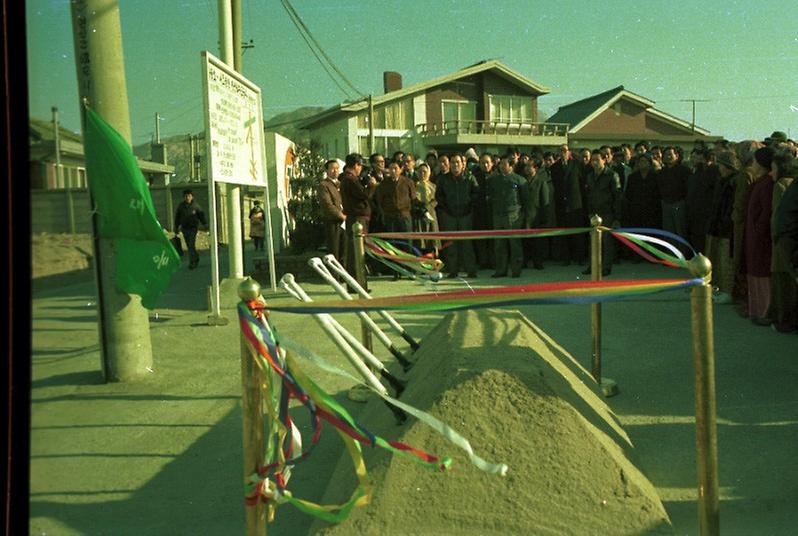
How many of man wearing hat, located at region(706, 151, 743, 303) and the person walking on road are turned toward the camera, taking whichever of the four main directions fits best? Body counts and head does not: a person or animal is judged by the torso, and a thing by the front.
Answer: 1

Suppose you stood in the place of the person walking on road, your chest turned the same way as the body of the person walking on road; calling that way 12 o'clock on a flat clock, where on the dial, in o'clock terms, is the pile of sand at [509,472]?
The pile of sand is roughly at 12 o'clock from the person walking on road.

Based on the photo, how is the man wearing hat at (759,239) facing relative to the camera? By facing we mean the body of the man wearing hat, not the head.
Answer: to the viewer's left

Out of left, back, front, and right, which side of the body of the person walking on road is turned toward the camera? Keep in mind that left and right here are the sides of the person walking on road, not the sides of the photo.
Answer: front

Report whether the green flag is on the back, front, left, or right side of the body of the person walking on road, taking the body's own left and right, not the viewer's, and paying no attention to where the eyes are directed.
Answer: front

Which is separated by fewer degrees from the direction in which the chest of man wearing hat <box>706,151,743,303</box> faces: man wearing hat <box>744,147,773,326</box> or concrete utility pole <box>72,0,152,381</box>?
the concrete utility pole

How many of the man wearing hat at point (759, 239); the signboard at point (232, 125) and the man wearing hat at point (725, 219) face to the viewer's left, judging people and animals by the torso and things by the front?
2

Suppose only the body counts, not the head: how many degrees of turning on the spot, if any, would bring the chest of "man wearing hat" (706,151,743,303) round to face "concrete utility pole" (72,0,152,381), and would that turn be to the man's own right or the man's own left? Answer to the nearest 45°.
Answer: approximately 45° to the man's own left

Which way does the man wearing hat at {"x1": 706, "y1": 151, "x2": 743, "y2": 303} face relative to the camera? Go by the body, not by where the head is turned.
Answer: to the viewer's left

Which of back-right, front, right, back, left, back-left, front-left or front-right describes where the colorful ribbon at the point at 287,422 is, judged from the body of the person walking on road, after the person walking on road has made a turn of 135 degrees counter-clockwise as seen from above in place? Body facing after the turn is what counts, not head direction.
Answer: back-right

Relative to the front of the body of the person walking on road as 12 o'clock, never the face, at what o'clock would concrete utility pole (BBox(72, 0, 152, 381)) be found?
The concrete utility pole is roughly at 12 o'clock from the person walking on road.

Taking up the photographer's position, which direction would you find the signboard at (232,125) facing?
facing the viewer and to the right of the viewer

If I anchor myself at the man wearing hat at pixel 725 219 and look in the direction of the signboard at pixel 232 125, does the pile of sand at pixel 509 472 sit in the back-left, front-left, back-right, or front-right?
front-left

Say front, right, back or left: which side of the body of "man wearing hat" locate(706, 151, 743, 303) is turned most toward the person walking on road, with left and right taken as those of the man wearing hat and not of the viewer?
front

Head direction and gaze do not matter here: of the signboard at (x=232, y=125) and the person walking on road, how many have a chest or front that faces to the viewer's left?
0

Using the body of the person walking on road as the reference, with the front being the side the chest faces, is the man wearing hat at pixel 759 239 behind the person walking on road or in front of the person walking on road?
in front

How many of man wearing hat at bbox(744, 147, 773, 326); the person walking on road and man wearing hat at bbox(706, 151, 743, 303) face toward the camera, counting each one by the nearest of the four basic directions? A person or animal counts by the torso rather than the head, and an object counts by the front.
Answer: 1
